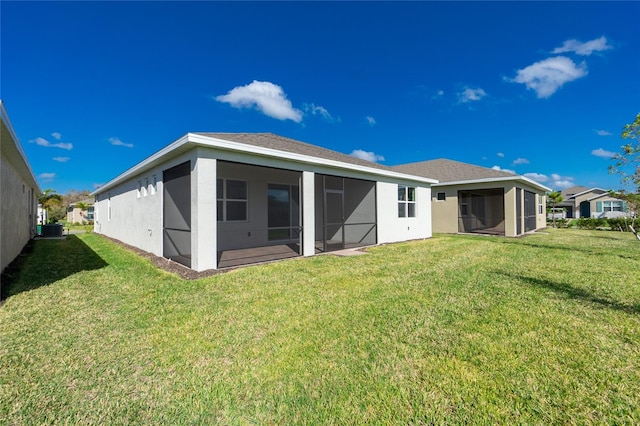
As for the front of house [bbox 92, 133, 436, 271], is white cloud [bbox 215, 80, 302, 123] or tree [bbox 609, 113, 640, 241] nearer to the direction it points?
the white cloud

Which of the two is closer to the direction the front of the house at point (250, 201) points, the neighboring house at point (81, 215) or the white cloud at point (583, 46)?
the neighboring house

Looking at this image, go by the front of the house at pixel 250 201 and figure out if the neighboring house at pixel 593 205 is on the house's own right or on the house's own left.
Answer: on the house's own right
